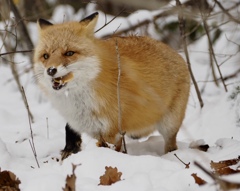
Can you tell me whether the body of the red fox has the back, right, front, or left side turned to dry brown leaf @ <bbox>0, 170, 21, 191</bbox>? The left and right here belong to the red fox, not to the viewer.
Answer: front

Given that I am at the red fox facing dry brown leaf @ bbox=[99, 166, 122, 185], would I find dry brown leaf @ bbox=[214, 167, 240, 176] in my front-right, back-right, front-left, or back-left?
front-left

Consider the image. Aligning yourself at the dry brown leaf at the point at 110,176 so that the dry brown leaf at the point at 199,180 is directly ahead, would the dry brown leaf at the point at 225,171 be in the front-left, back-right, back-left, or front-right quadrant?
front-left

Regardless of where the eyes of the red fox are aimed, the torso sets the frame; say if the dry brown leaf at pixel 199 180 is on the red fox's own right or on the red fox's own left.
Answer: on the red fox's own left

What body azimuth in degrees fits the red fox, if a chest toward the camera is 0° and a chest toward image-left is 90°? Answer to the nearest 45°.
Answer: approximately 45°

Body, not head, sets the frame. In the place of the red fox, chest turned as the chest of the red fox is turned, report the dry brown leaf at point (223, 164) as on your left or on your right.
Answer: on your left

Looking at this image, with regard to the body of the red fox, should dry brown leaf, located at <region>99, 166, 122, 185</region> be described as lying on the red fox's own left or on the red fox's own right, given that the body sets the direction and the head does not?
on the red fox's own left
